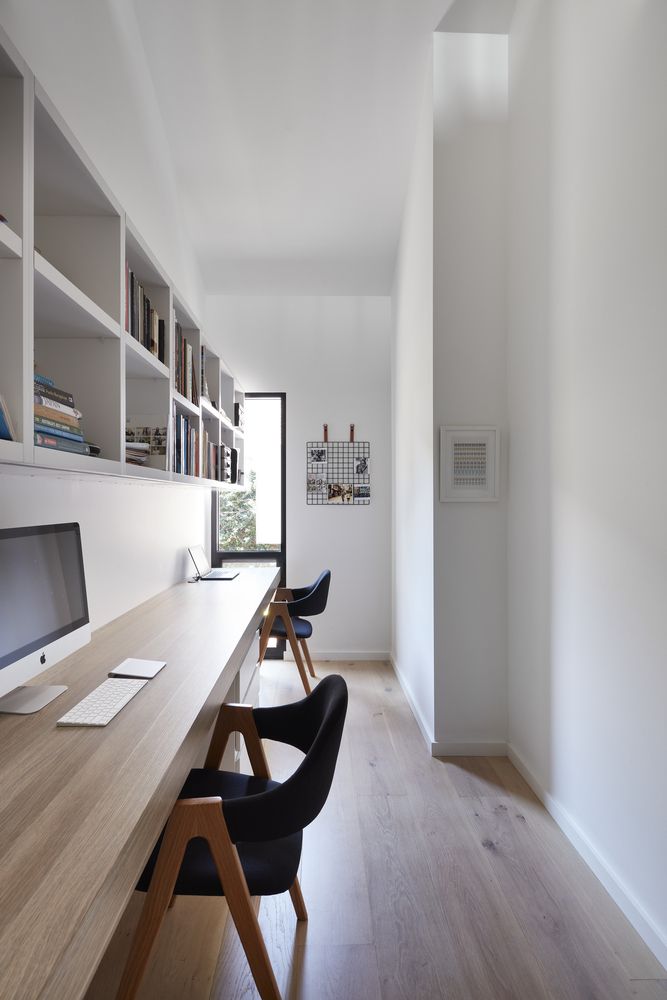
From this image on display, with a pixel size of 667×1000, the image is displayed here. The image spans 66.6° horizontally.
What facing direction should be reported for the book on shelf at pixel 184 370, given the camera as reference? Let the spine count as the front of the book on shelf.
facing to the right of the viewer

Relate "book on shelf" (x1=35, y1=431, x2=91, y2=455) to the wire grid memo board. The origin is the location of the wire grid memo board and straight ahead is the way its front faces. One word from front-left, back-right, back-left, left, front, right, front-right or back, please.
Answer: front

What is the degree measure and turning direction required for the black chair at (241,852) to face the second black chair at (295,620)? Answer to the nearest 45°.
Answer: approximately 90° to its right

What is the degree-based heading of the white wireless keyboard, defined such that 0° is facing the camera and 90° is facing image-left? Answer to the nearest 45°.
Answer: approximately 270°

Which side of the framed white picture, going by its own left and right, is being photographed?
front

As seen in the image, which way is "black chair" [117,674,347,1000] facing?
to the viewer's left

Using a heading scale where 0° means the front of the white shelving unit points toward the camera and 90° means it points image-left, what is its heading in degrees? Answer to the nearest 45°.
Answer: approximately 270°

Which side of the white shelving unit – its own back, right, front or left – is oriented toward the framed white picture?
front

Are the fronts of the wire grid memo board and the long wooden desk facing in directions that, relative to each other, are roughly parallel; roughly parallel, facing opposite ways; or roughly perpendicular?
roughly perpendicular

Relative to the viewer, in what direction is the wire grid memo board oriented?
toward the camera

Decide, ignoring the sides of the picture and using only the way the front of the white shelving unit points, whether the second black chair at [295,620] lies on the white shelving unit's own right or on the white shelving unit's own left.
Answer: on the white shelving unit's own left

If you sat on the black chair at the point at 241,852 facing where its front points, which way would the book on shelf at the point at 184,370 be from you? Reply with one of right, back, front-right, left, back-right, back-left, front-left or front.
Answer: right
